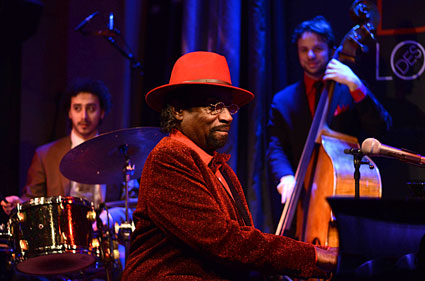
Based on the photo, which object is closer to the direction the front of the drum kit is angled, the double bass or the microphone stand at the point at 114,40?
the double bass

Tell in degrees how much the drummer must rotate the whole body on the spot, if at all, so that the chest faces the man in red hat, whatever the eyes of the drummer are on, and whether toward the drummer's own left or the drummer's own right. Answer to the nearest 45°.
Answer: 0° — they already face them

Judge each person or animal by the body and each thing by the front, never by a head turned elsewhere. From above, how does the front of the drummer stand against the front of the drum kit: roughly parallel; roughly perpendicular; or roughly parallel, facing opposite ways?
roughly parallel

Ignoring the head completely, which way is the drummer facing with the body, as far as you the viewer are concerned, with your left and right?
facing the viewer

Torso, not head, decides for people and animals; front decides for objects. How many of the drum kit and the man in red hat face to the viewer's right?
1

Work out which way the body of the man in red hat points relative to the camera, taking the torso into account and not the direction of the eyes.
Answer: to the viewer's right

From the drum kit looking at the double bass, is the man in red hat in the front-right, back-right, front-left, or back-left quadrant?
front-right

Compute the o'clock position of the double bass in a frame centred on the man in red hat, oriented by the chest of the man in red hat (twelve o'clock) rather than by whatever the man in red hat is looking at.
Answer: The double bass is roughly at 10 o'clock from the man in red hat.

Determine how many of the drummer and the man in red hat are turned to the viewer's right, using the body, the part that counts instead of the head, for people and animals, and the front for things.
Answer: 1

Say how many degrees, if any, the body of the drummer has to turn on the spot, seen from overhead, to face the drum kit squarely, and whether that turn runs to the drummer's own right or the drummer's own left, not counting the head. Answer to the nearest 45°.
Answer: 0° — they already face it

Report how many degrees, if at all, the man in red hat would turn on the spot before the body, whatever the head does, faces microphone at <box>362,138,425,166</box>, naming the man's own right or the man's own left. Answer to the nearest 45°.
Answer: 0° — they already face it

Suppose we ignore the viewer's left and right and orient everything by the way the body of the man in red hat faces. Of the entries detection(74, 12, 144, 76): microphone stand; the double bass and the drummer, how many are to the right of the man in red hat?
0

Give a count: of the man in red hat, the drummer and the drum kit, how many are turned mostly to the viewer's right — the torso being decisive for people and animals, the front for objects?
1

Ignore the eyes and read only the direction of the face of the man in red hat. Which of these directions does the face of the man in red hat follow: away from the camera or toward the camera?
toward the camera

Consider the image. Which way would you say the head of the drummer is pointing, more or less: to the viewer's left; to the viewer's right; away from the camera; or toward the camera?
toward the camera

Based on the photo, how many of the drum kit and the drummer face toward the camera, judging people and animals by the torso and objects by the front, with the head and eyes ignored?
2

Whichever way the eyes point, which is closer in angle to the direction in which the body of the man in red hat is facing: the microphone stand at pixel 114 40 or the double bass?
the double bass

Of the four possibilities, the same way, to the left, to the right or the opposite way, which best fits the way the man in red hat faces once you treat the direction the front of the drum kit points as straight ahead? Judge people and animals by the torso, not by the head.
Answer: to the left

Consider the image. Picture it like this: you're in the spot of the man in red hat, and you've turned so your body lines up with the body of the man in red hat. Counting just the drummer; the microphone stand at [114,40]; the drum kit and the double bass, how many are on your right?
0
